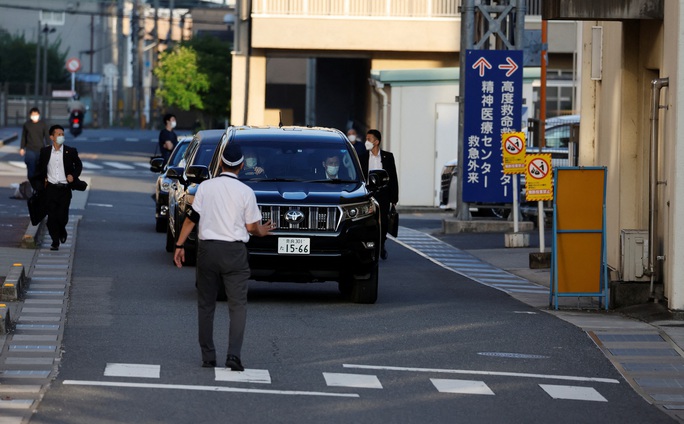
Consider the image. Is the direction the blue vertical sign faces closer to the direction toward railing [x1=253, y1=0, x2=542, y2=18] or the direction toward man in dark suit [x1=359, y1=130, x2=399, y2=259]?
the man in dark suit

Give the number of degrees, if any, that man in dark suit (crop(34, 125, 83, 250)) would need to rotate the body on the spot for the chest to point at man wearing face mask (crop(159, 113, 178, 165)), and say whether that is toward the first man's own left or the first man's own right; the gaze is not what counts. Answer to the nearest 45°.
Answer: approximately 180°

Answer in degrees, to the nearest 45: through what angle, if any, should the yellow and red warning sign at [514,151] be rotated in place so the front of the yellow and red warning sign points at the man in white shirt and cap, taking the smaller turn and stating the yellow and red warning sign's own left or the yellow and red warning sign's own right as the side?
0° — it already faces them

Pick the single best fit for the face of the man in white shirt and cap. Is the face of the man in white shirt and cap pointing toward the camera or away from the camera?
away from the camera

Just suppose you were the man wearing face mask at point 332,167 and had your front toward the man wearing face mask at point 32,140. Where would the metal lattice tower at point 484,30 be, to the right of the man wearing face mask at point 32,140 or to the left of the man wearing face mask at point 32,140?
right

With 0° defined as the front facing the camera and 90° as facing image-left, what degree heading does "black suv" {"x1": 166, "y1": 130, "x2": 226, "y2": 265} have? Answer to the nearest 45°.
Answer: approximately 0°

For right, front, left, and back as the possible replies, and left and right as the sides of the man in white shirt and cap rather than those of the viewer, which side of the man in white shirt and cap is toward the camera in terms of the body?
back
